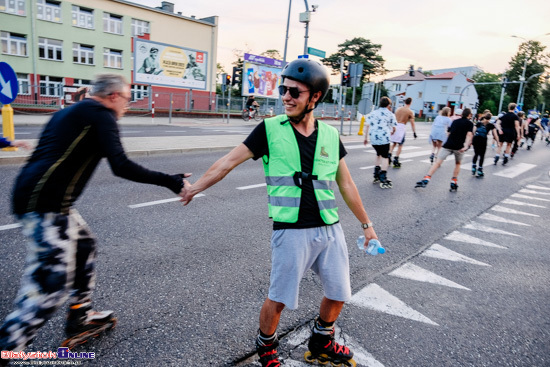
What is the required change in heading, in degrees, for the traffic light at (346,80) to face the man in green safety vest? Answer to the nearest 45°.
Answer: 0° — it already faces them

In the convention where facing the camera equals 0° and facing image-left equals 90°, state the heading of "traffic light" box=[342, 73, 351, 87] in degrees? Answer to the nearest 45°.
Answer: approximately 0°

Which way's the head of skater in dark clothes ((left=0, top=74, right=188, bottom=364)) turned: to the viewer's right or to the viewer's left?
to the viewer's right

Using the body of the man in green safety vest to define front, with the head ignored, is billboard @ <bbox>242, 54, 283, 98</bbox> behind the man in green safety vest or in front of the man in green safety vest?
behind

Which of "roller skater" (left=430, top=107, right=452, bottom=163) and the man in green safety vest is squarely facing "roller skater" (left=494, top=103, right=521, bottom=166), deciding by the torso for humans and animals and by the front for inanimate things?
"roller skater" (left=430, top=107, right=452, bottom=163)

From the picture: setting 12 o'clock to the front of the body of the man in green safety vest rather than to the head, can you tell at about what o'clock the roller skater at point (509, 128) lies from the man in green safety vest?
The roller skater is roughly at 7 o'clock from the man in green safety vest.

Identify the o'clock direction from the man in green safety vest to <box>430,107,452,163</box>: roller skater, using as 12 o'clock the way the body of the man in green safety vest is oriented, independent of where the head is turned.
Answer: The roller skater is roughly at 7 o'clock from the man in green safety vest.

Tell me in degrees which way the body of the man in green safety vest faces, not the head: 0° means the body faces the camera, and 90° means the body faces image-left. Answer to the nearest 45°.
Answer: approximately 0°

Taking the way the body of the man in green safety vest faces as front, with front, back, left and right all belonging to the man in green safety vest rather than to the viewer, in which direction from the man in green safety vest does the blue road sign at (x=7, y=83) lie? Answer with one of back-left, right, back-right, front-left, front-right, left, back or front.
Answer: back-right

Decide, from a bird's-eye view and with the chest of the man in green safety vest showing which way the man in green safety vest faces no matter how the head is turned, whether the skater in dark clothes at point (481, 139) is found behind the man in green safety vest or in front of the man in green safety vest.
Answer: behind

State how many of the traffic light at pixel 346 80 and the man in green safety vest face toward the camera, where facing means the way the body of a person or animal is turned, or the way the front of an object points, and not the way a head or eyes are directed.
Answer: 2

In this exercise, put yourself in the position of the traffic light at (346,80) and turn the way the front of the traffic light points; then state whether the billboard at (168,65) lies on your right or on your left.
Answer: on your right

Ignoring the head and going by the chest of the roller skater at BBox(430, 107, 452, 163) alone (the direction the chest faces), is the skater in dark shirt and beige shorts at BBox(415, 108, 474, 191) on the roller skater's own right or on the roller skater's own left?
on the roller skater's own right
